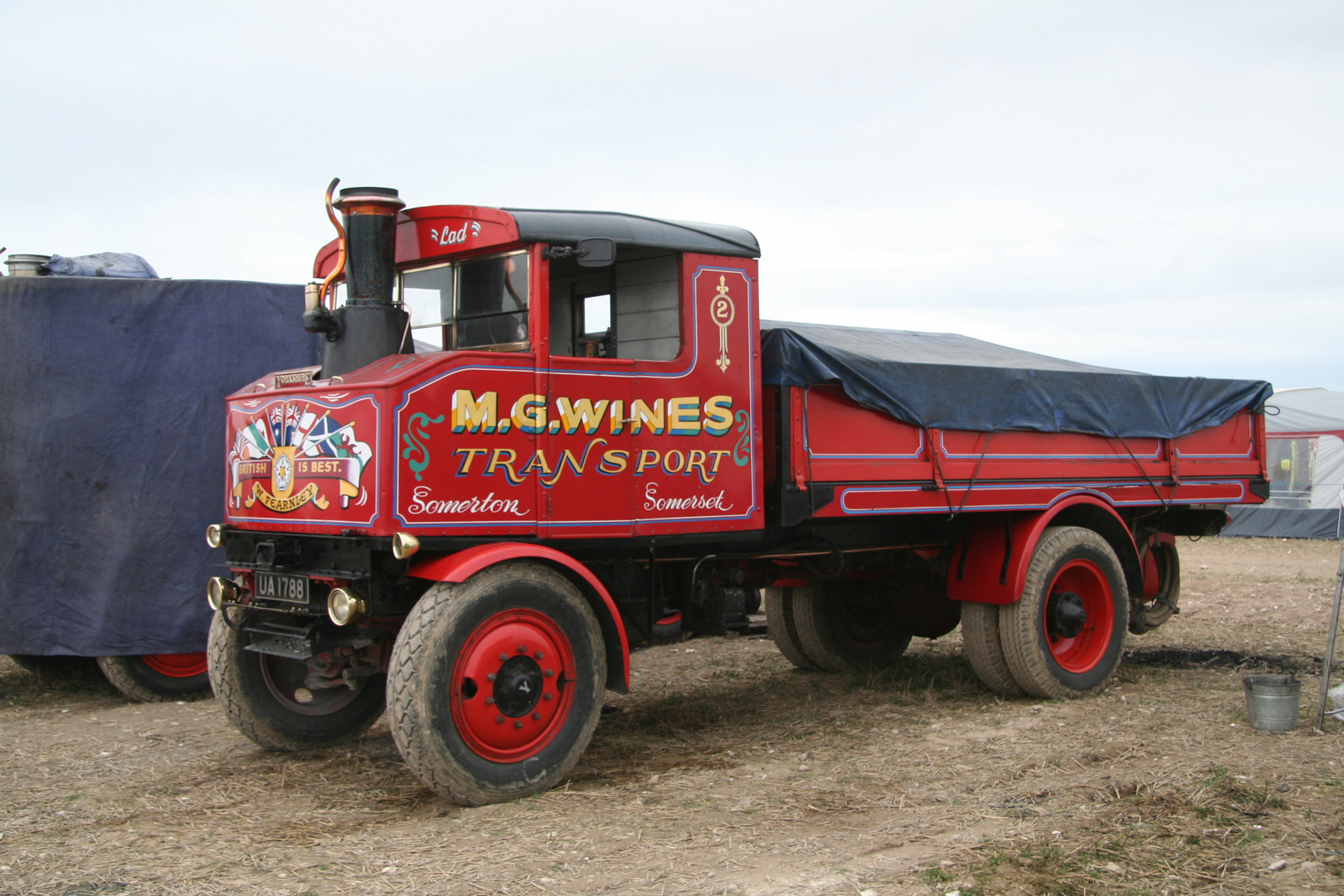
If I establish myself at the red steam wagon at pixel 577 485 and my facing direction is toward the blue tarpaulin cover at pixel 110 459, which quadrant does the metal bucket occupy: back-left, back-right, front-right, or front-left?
back-right

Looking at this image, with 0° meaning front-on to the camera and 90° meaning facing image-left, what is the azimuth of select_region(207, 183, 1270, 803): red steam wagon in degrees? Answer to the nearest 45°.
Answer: approximately 45°

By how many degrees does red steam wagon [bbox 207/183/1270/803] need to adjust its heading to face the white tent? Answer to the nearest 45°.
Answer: approximately 180°

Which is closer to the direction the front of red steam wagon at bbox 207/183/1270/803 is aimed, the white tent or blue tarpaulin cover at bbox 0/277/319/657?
the blue tarpaulin cover

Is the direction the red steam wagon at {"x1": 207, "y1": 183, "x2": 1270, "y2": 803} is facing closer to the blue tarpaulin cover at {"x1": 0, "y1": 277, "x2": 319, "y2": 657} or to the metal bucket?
the blue tarpaulin cover
